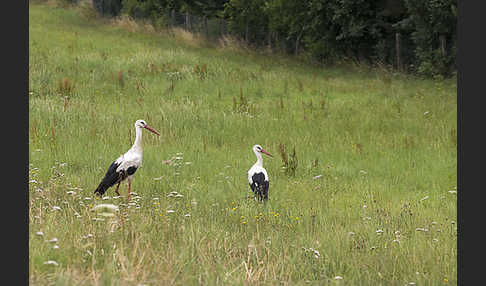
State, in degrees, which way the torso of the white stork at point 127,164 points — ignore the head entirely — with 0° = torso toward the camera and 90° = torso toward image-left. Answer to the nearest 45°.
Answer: approximately 270°
